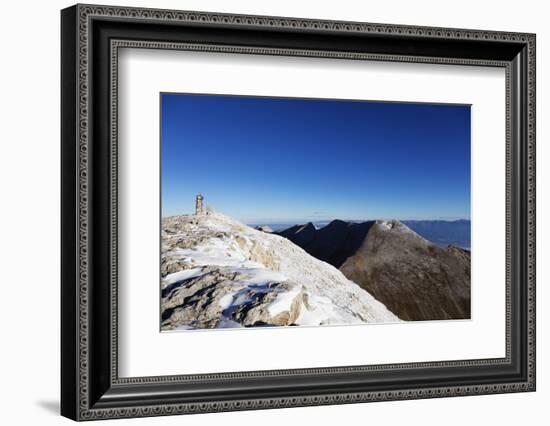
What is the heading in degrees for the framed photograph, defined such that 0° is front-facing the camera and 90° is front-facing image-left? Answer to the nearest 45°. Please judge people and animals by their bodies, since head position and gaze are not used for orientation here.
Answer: approximately 315°
